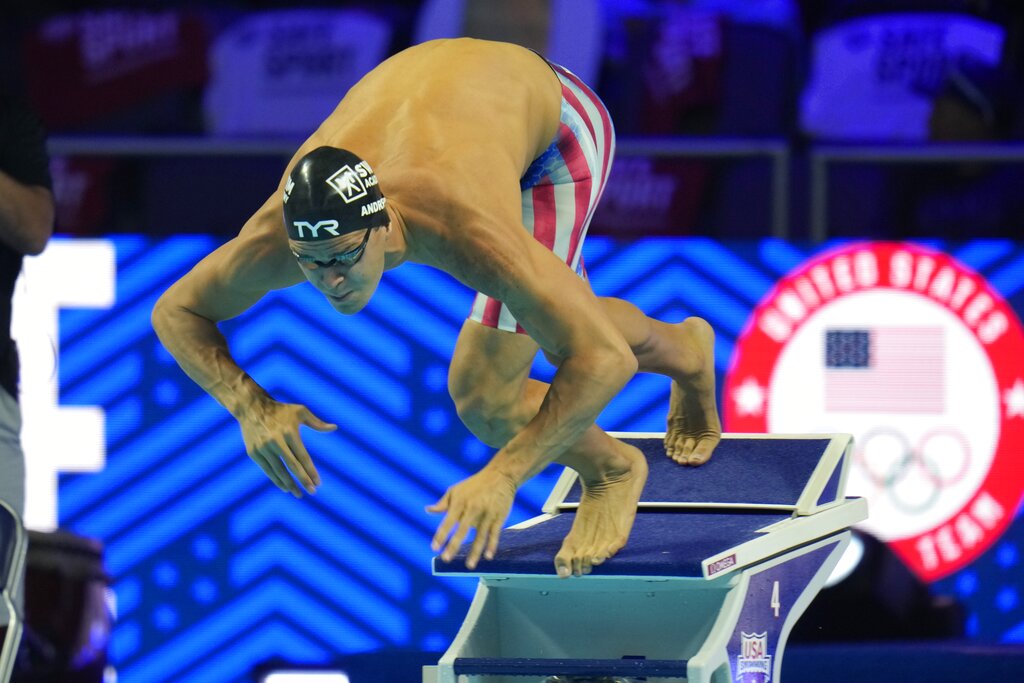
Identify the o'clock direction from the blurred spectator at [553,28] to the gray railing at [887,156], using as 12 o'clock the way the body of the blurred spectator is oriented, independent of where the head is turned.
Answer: The gray railing is roughly at 10 o'clock from the blurred spectator.

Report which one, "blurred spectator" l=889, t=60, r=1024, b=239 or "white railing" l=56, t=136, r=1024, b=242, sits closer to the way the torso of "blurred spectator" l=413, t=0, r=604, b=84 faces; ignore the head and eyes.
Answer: the white railing

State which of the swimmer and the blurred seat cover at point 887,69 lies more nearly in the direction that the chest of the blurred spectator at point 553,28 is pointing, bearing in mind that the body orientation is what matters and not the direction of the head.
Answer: the swimmer

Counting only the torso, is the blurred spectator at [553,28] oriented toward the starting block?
yes

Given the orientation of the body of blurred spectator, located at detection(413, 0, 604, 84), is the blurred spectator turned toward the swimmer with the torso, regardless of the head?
yes

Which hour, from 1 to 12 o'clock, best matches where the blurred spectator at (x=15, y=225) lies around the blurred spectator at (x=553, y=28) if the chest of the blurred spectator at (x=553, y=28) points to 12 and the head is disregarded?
the blurred spectator at (x=15, y=225) is roughly at 1 o'clock from the blurred spectator at (x=553, y=28).

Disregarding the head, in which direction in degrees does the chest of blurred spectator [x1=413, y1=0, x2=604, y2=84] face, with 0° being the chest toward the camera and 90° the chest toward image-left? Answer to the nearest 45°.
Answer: approximately 0°

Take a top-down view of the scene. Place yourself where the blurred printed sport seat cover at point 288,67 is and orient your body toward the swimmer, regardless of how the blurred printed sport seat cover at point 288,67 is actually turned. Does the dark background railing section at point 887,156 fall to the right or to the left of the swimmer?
left

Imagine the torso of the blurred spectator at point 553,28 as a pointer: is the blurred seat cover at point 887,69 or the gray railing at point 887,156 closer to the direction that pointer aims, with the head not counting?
the gray railing

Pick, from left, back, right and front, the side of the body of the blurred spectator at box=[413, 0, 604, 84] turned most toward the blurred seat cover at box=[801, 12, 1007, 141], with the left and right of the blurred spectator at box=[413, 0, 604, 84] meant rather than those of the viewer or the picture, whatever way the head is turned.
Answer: left
